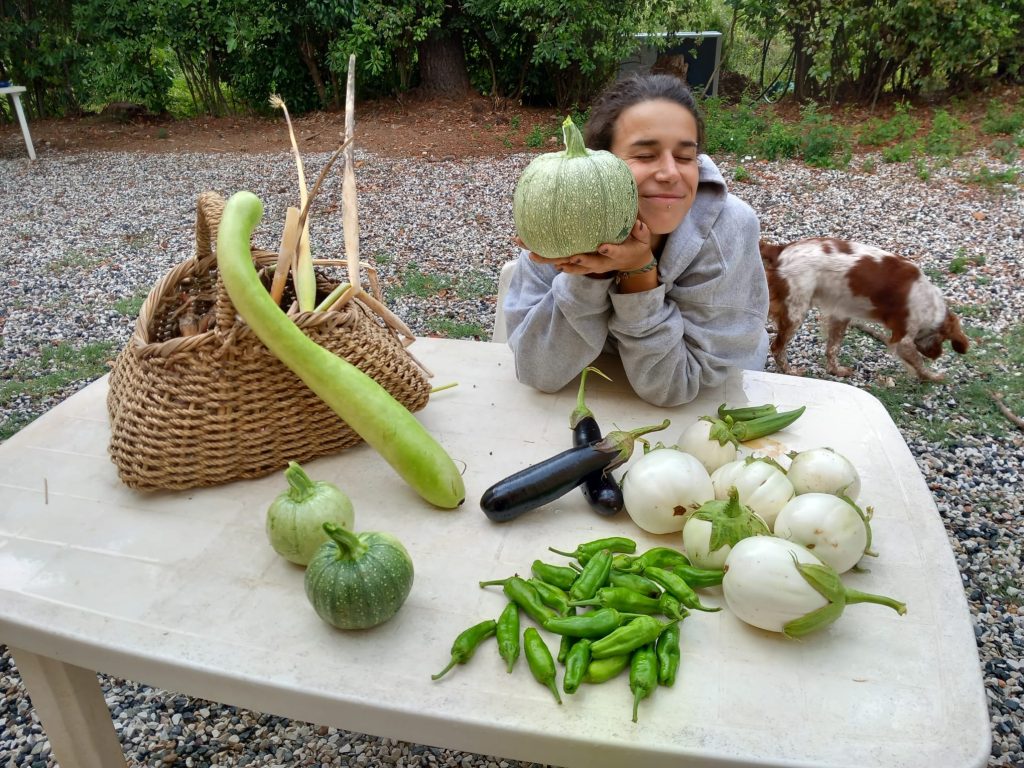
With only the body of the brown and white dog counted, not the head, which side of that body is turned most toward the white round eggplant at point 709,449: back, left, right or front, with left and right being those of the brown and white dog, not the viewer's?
right

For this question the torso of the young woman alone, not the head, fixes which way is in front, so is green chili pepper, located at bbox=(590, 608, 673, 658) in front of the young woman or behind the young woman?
in front

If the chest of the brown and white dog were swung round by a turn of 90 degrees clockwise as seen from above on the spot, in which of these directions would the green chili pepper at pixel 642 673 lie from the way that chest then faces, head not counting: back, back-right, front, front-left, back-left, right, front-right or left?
front

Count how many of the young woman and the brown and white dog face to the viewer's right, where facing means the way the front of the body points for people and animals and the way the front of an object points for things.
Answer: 1

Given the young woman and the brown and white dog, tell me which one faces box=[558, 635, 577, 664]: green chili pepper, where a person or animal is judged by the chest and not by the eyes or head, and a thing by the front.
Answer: the young woman

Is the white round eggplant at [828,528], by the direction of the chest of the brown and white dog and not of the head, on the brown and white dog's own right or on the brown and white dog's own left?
on the brown and white dog's own right

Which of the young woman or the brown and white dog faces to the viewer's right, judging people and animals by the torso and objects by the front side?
the brown and white dog

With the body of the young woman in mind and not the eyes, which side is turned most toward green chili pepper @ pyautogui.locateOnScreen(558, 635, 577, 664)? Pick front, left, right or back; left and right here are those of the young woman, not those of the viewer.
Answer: front

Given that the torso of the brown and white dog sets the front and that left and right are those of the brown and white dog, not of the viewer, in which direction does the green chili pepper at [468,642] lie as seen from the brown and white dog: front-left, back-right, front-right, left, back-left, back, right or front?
right

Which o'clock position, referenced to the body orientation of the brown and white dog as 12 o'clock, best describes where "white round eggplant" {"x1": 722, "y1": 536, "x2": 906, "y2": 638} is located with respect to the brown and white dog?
The white round eggplant is roughly at 3 o'clock from the brown and white dog.

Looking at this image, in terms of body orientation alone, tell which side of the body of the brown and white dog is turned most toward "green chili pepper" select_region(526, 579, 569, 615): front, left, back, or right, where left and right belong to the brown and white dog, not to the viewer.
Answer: right

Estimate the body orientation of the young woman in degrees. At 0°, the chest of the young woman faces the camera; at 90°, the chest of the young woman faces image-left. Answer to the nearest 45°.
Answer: approximately 0°

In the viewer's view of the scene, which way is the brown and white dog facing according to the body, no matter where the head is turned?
to the viewer's right
